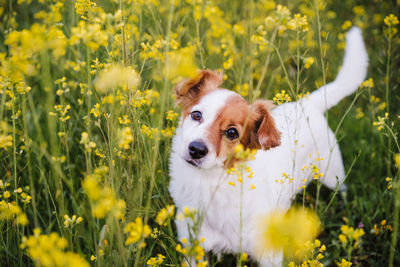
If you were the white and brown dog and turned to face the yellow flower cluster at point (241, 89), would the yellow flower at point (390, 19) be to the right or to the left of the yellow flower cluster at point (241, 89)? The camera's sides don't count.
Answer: right

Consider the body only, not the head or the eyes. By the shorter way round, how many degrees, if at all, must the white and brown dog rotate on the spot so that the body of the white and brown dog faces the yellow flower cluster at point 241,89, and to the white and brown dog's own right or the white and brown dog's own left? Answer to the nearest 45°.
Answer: approximately 135° to the white and brown dog's own right

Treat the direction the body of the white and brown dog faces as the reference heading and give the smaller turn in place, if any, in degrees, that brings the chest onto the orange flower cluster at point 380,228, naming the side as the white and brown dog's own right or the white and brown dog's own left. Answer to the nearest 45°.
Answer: approximately 135° to the white and brown dog's own left

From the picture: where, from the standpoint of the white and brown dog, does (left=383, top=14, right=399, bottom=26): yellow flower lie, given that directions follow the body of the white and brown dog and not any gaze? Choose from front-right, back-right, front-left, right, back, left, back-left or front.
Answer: back

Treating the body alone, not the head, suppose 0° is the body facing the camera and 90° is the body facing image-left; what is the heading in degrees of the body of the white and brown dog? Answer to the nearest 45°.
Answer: approximately 45°

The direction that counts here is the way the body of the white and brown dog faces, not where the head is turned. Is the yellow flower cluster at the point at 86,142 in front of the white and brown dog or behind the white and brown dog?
in front
